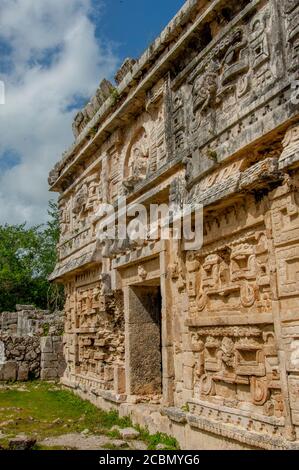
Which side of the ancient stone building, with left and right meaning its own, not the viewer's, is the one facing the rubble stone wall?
right

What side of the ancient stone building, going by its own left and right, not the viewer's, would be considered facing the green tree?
right

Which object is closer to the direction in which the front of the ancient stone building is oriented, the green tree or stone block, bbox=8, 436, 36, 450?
the stone block

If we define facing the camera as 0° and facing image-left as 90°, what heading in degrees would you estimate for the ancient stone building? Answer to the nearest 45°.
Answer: approximately 45°
